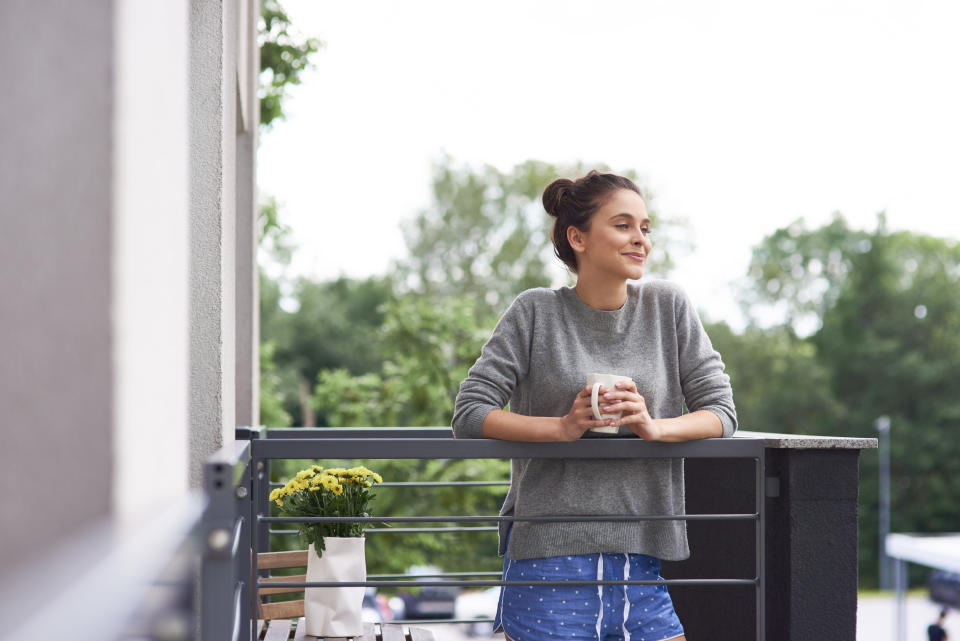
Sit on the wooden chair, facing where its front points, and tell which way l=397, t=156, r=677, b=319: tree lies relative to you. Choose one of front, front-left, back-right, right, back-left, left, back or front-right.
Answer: back-left

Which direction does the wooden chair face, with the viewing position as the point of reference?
facing the viewer and to the right of the viewer

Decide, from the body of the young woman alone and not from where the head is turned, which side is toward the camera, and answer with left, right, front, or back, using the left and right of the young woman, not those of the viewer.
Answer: front

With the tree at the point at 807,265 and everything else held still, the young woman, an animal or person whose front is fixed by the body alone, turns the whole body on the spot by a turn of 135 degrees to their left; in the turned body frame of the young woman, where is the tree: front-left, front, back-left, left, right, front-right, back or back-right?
front-left

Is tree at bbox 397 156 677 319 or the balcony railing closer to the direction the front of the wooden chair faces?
the balcony railing

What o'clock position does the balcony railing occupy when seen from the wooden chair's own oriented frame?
The balcony railing is roughly at 12 o'clock from the wooden chair.

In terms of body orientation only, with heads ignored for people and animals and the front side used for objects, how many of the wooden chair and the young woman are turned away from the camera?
0

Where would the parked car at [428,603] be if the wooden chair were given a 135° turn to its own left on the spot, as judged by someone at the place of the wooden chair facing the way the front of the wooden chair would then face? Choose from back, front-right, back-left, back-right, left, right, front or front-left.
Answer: front

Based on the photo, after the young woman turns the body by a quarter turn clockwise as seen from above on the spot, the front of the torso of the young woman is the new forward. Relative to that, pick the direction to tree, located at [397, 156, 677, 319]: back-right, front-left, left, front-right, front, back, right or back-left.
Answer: right

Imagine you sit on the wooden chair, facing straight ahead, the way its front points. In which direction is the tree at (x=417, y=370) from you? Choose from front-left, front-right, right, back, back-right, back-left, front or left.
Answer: back-left

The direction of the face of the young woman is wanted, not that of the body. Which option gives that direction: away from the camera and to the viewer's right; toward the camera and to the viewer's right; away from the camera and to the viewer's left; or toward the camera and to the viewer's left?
toward the camera and to the viewer's right
